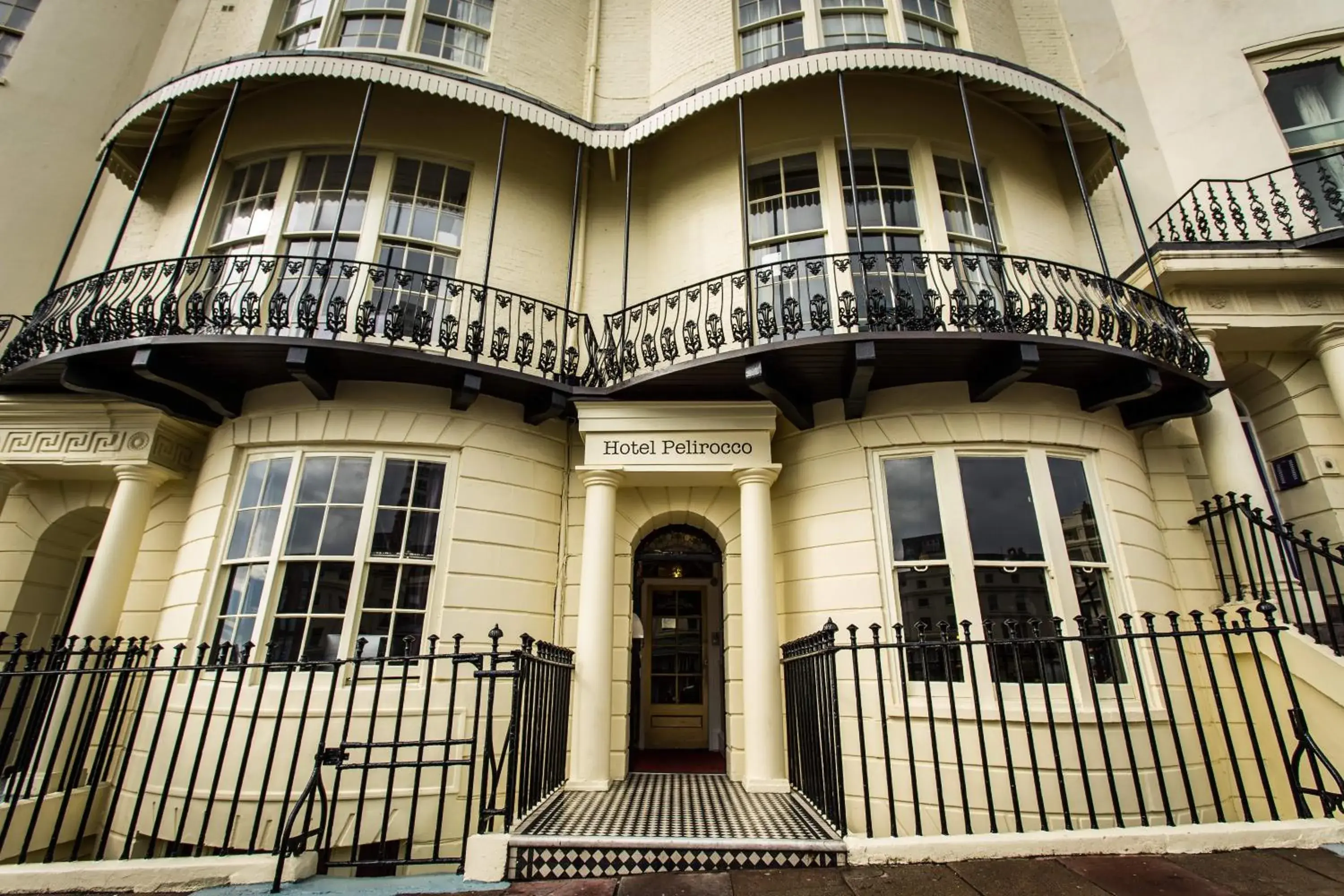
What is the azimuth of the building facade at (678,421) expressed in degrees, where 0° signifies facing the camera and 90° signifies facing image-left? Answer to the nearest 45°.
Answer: approximately 0°
